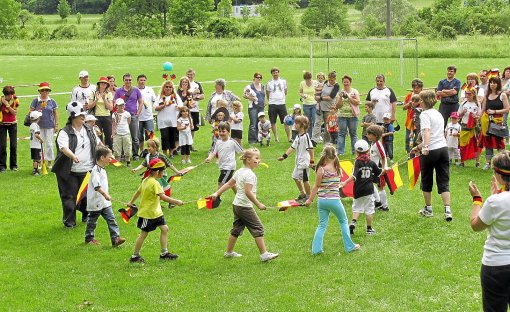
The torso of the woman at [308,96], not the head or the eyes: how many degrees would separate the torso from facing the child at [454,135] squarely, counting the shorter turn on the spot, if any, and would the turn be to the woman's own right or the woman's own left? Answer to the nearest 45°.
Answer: approximately 45° to the woman's own left

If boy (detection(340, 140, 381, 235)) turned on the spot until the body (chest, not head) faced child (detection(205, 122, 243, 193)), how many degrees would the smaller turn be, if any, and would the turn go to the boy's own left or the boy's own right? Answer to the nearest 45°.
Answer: approximately 45° to the boy's own left

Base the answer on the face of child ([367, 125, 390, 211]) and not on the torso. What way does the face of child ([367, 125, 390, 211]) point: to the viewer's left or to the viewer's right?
to the viewer's left

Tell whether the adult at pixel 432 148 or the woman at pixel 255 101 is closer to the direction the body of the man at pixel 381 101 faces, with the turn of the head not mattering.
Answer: the adult

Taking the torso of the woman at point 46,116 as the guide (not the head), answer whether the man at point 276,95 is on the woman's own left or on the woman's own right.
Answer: on the woman's own left

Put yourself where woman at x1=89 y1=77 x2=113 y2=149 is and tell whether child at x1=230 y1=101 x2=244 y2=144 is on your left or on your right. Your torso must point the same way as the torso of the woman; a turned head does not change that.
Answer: on your left
